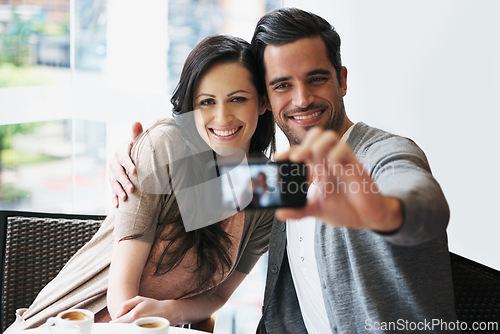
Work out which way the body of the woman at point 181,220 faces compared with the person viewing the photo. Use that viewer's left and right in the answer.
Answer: facing the viewer and to the right of the viewer

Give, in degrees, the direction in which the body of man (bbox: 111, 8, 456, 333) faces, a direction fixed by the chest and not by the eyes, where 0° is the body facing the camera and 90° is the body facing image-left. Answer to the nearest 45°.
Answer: approximately 45°

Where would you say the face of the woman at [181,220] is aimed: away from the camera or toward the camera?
toward the camera

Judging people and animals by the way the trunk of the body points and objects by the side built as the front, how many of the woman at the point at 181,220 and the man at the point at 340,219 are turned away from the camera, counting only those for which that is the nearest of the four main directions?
0

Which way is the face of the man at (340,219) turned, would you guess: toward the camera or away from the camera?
toward the camera
